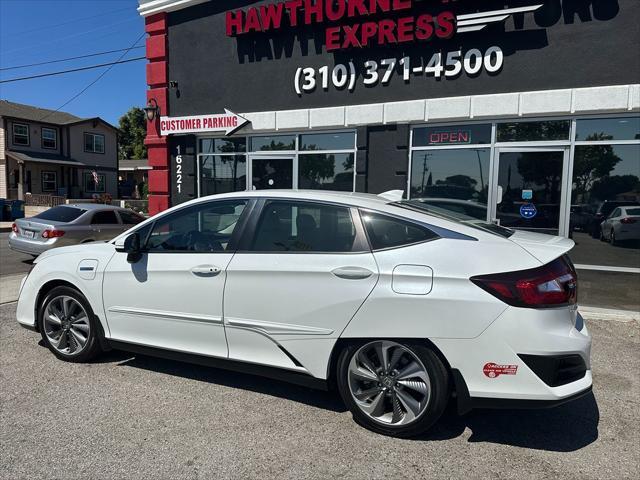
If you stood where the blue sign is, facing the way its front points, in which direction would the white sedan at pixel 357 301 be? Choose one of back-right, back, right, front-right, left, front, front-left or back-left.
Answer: front

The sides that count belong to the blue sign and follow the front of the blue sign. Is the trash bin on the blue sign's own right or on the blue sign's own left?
on the blue sign's own right

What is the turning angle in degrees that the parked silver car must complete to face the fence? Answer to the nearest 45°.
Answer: approximately 45° to its left

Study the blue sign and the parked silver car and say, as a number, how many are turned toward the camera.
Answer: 1

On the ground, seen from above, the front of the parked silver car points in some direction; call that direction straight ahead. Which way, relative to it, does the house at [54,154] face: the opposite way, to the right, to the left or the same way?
to the right

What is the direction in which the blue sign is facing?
toward the camera

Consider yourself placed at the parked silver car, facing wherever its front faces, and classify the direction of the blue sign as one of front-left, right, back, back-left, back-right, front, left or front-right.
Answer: right

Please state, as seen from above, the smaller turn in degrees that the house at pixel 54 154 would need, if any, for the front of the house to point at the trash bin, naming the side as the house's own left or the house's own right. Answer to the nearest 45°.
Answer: approximately 45° to the house's own right

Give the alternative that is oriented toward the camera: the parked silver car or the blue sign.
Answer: the blue sign

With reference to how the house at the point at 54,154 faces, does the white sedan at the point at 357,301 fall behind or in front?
in front

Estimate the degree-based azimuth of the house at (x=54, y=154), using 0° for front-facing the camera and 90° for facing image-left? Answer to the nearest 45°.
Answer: approximately 315°

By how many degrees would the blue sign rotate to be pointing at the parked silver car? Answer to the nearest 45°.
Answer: approximately 90° to its right

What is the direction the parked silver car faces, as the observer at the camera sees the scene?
facing away from the viewer and to the right of the viewer

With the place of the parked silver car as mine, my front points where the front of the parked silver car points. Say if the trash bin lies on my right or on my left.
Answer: on my left
